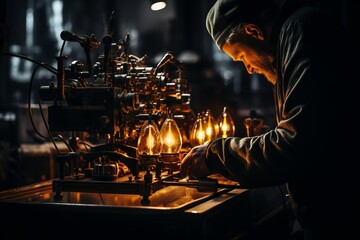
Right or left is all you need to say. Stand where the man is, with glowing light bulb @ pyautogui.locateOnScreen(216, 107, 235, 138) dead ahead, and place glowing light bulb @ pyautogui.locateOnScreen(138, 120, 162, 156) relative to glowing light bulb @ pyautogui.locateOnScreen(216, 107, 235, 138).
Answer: left

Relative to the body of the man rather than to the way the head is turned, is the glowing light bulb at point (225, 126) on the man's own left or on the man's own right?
on the man's own right

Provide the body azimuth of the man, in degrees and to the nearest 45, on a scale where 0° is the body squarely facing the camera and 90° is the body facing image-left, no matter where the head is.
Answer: approximately 90°

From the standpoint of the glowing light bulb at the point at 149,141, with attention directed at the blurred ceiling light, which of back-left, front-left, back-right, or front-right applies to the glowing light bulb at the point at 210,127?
front-right

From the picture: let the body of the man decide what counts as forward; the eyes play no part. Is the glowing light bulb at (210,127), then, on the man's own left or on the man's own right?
on the man's own right

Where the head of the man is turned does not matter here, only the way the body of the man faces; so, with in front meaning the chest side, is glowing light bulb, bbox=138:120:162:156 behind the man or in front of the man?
in front

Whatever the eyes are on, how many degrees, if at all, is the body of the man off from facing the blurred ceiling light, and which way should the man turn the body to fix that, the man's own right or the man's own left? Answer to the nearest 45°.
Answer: approximately 45° to the man's own right

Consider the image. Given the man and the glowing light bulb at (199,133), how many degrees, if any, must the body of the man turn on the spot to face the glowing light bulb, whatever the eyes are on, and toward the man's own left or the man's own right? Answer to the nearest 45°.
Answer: approximately 45° to the man's own right

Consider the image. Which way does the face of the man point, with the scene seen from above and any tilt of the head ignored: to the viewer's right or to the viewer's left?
to the viewer's left
